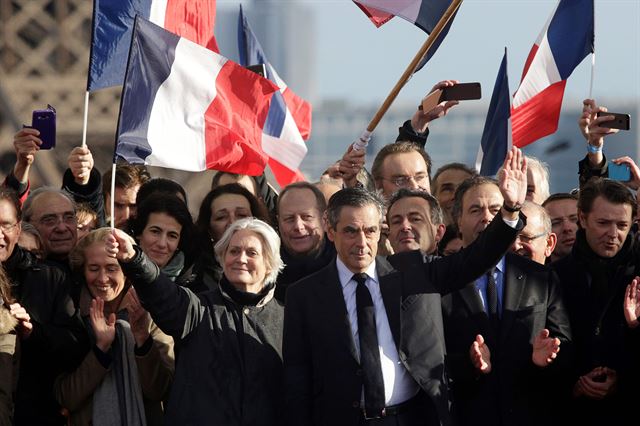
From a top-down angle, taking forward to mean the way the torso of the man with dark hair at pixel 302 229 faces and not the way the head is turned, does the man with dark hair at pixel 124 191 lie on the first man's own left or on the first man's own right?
on the first man's own right

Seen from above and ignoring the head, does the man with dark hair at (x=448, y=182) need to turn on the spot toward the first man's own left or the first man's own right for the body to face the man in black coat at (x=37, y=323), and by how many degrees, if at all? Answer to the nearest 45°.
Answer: approximately 45° to the first man's own right

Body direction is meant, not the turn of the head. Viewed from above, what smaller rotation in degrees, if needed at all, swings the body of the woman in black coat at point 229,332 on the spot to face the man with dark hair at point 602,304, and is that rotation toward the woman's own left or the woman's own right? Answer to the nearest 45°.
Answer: approximately 90° to the woman's own left

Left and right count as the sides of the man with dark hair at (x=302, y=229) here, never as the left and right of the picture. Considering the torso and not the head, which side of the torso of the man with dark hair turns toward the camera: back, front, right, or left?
front

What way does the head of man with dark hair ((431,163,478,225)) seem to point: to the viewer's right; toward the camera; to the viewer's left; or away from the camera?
toward the camera

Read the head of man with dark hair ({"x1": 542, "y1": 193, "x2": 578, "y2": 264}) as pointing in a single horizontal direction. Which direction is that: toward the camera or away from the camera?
toward the camera

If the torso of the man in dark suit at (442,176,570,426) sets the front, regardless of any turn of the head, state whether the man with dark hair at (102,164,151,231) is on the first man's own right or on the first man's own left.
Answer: on the first man's own right

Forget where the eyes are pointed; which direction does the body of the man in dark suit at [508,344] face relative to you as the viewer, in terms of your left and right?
facing the viewer

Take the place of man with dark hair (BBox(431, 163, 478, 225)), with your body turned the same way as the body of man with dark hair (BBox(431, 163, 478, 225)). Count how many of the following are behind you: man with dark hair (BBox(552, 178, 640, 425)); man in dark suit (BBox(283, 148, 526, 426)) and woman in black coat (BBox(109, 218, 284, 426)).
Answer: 0

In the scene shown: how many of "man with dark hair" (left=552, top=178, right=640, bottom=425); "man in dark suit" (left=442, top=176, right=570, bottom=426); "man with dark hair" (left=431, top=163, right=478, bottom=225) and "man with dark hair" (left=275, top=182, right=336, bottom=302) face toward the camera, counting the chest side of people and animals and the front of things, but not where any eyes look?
4

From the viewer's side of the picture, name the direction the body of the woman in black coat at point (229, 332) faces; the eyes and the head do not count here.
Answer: toward the camera

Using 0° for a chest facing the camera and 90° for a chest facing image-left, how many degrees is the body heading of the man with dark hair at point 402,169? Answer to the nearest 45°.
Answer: approximately 315°

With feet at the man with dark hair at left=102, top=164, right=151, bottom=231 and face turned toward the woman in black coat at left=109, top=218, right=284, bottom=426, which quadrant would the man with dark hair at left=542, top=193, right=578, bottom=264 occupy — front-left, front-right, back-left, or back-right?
front-left

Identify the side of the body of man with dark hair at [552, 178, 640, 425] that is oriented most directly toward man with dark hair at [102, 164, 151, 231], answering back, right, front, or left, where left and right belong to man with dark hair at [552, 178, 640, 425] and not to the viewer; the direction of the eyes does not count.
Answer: right

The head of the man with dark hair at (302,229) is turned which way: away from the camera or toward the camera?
toward the camera
